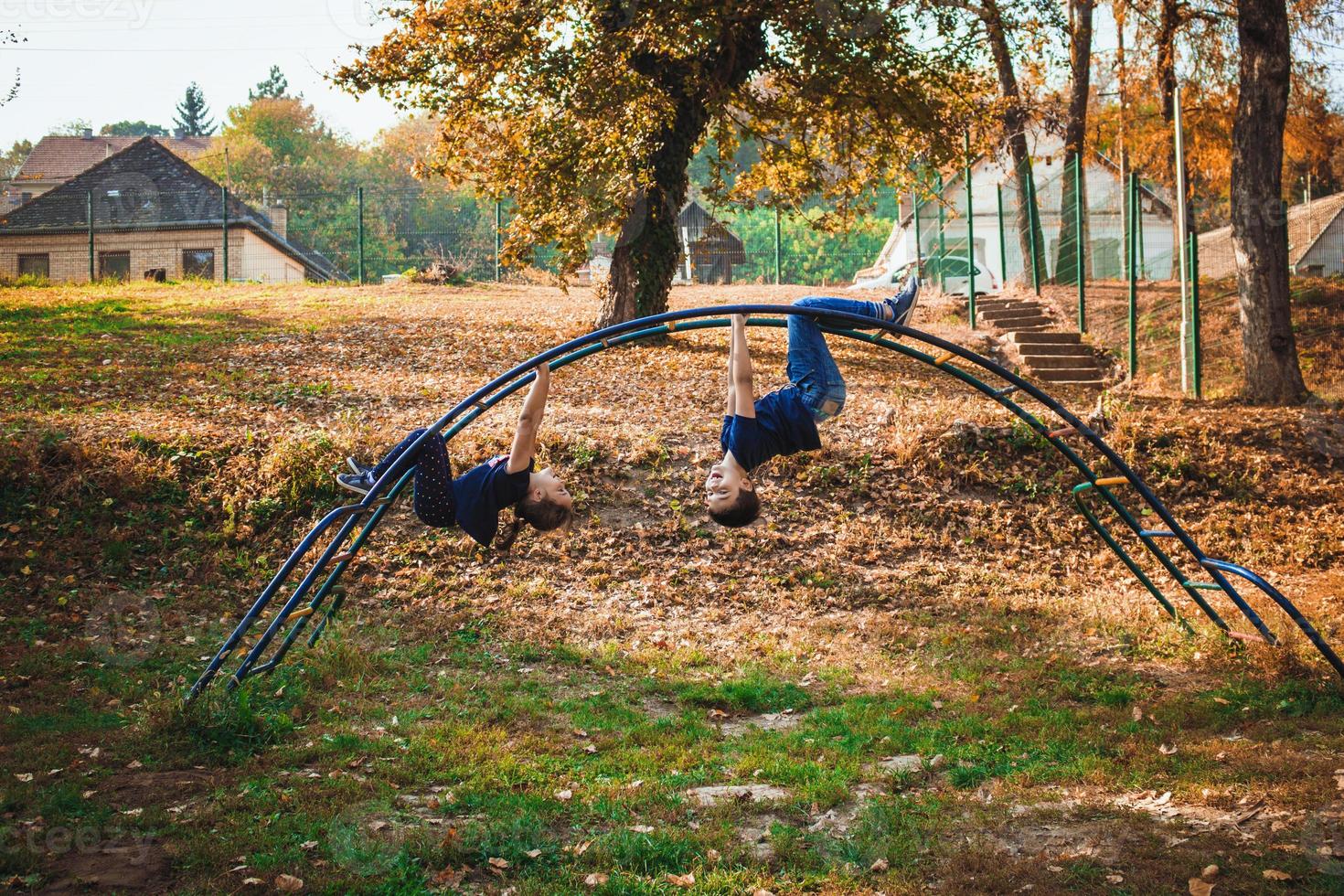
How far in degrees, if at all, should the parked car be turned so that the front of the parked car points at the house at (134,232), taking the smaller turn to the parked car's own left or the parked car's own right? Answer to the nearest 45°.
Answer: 0° — it already faces it

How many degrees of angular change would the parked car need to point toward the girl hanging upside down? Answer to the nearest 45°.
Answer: approximately 90° to its left

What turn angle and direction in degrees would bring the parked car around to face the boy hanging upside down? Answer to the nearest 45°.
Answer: approximately 90° to its left

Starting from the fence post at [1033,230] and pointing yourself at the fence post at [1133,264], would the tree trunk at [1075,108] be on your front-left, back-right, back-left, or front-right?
back-left

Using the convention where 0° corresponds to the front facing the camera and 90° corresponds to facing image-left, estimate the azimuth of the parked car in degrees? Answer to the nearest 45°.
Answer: approximately 90°
